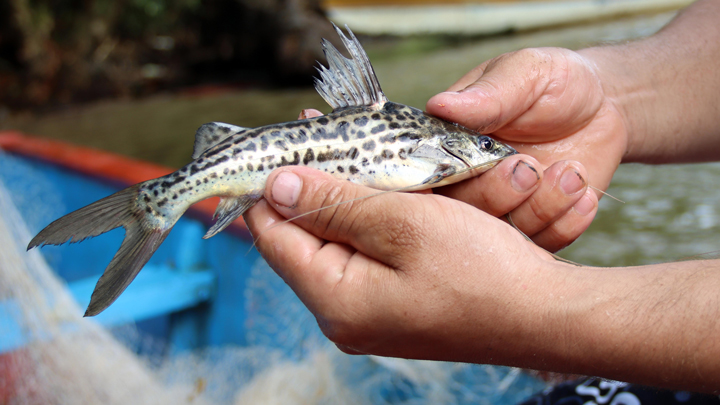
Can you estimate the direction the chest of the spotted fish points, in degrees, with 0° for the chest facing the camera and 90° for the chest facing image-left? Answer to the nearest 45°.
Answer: approximately 270°
